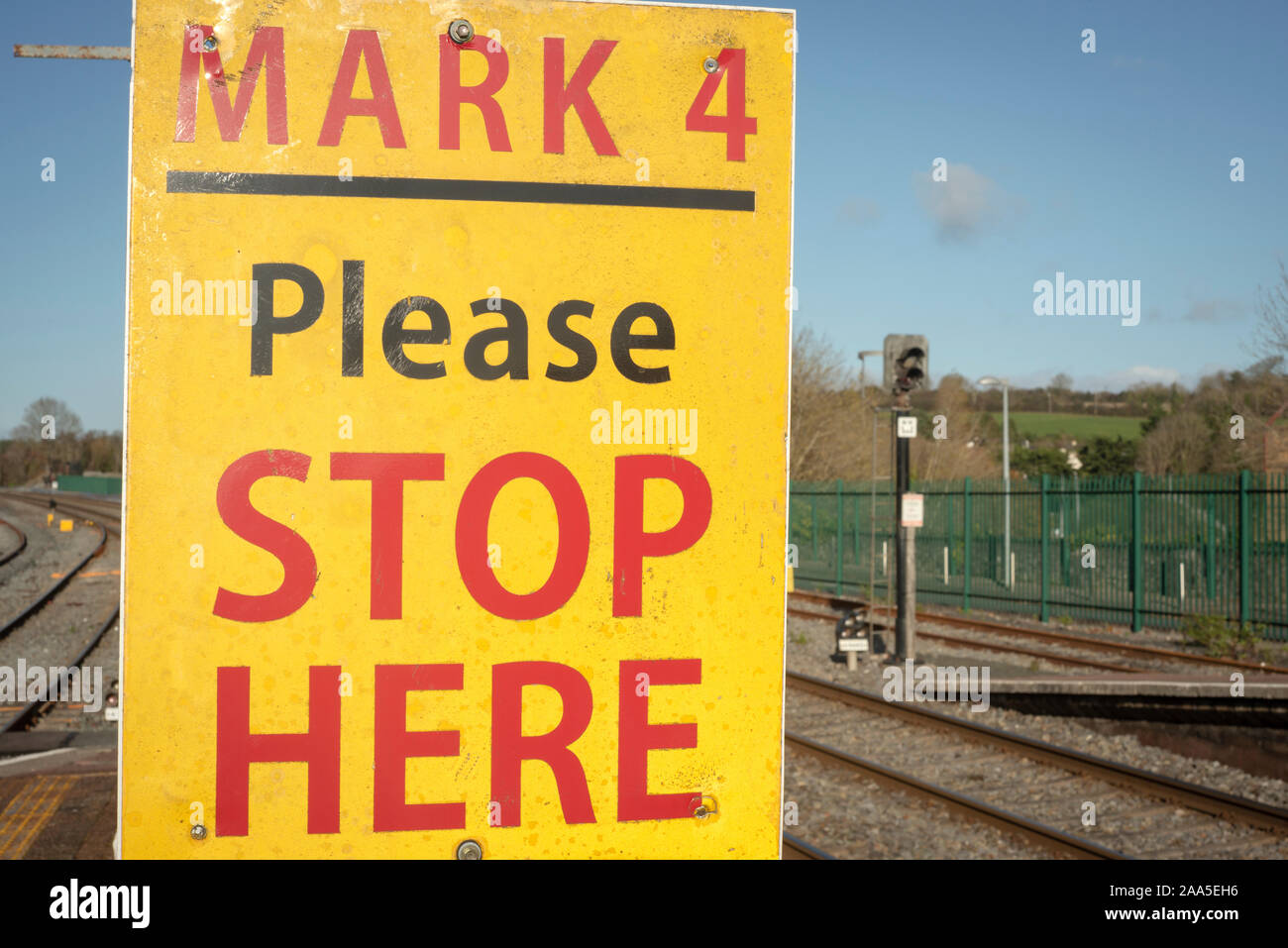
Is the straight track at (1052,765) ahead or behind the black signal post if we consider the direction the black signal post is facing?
ahead

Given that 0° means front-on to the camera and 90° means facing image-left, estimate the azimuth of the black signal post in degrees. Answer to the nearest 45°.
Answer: approximately 315°

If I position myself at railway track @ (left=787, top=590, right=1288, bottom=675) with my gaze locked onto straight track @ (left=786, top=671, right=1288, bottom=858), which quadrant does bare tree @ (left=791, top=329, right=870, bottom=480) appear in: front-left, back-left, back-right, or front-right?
back-right

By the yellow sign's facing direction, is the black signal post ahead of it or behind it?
behind

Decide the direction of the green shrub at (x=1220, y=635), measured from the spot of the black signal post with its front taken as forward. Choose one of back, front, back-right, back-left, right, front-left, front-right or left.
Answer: front-left

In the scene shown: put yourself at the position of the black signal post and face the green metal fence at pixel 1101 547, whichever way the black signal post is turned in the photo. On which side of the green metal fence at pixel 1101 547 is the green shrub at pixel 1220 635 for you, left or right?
right

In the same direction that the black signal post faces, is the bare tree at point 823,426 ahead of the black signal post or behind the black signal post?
behind

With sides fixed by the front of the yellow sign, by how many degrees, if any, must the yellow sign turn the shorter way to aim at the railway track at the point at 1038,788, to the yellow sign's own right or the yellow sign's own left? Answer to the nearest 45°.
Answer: approximately 135° to the yellow sign's own left

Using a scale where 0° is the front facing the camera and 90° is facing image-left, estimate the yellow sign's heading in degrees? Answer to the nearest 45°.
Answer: approximately 0°
